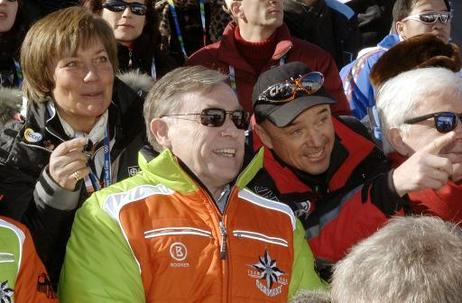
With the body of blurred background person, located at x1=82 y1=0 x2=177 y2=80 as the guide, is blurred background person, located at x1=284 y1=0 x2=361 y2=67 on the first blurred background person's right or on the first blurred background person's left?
on the first blurred background person's left

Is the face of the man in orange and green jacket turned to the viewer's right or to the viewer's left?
to the viewer's right

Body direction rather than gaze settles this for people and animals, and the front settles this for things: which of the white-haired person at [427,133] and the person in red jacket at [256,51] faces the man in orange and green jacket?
the person in red jacket

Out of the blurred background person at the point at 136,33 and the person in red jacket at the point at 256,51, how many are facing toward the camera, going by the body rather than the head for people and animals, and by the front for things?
2

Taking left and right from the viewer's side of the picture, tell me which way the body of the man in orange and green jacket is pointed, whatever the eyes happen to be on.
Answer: facing the viewer and to the right of the viewer

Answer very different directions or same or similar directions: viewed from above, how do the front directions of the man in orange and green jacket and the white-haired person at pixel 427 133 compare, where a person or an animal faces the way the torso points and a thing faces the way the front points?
same or similar directions

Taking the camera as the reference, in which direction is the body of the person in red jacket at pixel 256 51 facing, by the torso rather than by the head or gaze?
toward the camera

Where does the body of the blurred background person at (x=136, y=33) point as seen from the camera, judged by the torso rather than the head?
toward the camera

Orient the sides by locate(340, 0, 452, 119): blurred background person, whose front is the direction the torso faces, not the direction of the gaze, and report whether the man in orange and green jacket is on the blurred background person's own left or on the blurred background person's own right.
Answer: on the blurred background person's own right

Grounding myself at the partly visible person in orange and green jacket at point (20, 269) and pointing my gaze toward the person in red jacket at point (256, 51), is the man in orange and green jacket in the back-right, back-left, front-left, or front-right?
front-right

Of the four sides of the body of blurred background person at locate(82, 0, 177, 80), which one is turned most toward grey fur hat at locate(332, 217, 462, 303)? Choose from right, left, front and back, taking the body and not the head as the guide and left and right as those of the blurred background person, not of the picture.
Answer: front

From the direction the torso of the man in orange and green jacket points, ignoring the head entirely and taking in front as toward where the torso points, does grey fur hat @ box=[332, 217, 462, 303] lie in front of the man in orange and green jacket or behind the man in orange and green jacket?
in front

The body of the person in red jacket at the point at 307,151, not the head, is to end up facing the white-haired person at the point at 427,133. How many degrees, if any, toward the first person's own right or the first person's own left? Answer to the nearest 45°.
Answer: approximately 45° to the first person's own left

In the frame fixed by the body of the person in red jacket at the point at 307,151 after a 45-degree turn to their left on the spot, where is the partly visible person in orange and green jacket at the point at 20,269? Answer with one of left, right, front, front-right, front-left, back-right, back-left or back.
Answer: back-right
